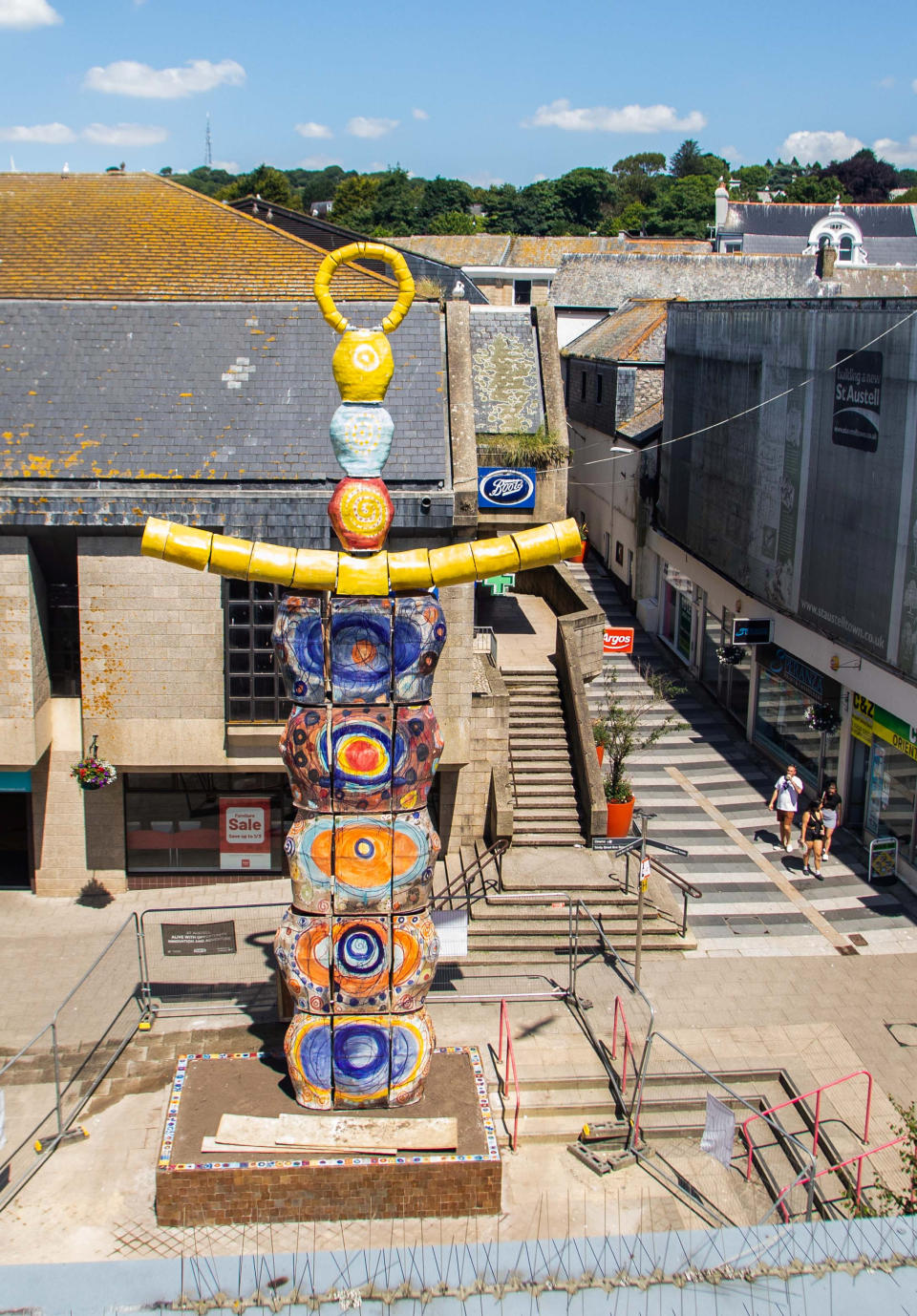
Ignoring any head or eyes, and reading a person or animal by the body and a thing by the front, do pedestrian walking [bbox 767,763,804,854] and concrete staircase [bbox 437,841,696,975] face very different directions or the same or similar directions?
same or similar directions

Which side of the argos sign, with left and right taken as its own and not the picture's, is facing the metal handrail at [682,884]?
front

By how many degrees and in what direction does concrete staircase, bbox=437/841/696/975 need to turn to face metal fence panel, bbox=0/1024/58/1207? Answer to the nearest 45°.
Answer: approximately 45° to its right

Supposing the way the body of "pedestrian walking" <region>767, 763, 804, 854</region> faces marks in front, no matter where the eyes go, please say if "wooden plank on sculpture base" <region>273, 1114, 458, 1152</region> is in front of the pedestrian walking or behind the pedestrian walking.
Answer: in front

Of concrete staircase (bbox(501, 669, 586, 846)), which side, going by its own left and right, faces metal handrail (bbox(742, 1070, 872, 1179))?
front

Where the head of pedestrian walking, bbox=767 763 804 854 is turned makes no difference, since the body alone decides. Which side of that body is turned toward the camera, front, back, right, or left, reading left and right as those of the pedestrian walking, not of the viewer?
front

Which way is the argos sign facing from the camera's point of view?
toward the camera

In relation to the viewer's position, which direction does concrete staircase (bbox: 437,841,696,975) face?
facing the viewer

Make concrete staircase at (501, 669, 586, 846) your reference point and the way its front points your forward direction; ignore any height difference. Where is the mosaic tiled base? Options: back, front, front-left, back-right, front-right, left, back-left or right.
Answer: front

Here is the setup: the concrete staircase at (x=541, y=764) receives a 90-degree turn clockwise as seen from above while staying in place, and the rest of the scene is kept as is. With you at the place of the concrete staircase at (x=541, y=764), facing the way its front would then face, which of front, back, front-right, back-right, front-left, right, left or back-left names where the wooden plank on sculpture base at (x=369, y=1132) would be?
left

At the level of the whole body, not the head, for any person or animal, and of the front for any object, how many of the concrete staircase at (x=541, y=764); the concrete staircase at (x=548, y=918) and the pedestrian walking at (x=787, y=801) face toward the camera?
3

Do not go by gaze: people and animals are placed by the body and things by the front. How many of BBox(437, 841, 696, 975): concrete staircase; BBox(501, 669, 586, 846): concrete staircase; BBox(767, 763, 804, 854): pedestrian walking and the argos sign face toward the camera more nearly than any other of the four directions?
4

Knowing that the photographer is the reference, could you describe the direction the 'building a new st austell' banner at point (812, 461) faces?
facing the viewer and to the left of the viewer
